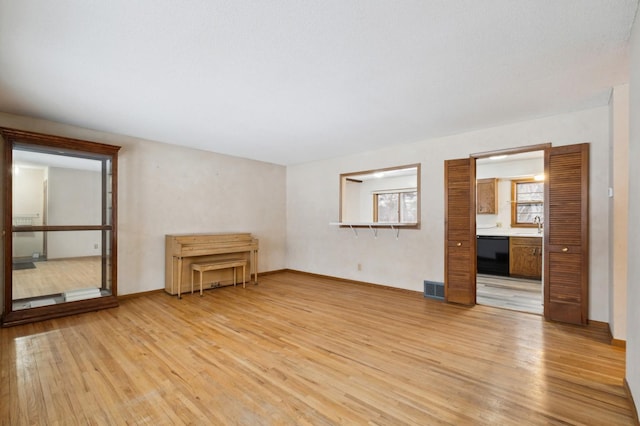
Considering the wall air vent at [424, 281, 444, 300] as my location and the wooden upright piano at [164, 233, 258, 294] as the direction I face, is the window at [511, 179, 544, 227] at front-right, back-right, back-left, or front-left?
back-right

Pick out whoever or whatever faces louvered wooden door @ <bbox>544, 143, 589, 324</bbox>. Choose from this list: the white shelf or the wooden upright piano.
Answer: the wooden upright piano

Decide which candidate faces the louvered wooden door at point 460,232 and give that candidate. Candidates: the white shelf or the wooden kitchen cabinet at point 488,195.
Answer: the wooden kitchen cabinet

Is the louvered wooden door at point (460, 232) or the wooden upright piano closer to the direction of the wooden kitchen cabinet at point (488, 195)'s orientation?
the louvered wooden door

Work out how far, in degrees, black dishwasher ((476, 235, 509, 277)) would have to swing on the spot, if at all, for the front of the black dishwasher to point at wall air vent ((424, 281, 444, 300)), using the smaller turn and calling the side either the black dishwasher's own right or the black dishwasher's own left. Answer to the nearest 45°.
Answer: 0° — it already faces it

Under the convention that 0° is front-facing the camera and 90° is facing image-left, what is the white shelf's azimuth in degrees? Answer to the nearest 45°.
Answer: approximately 45°

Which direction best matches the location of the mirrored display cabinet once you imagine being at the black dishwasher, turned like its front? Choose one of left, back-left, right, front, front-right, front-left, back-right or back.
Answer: front-right

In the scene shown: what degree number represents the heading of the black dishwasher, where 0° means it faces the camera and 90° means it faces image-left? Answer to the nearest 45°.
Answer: approximately 0°

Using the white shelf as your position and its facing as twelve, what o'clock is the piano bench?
The piano bench is roughly at 1 o'clock from the white shelf.

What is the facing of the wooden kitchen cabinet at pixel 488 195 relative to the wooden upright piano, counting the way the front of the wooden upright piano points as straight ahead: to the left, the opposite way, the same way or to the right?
to the right

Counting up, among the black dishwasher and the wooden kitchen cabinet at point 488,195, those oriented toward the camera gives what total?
2

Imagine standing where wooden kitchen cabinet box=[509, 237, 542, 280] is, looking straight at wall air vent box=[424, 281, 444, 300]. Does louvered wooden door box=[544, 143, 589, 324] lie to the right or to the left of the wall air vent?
left
